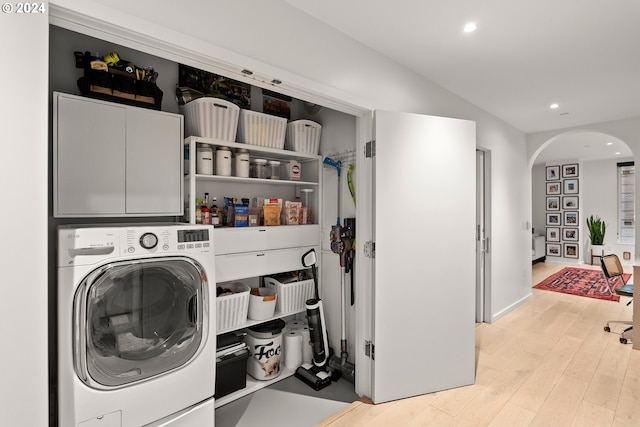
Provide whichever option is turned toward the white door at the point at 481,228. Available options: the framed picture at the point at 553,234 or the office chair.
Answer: the framed picture

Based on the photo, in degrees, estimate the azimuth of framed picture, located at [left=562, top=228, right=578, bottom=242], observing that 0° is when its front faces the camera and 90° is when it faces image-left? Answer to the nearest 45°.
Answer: approximately 0°

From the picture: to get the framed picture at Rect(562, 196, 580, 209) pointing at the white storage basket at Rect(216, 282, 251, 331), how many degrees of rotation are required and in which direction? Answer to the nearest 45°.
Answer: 0° — it already faces it

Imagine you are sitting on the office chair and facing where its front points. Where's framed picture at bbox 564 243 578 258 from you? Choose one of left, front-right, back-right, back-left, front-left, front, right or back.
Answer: back-left

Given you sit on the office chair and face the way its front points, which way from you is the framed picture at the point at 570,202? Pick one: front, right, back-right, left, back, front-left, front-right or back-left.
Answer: back-left

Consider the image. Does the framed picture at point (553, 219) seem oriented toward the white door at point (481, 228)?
yes

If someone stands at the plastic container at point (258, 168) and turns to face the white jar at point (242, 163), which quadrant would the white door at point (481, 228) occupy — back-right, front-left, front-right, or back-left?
back-left

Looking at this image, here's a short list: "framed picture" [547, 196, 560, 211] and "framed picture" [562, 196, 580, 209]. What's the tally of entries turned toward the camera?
2

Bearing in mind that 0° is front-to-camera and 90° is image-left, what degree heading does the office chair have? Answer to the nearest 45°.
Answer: approximately 315°

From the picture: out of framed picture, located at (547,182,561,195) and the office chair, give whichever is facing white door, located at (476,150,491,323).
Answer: the framed picture
